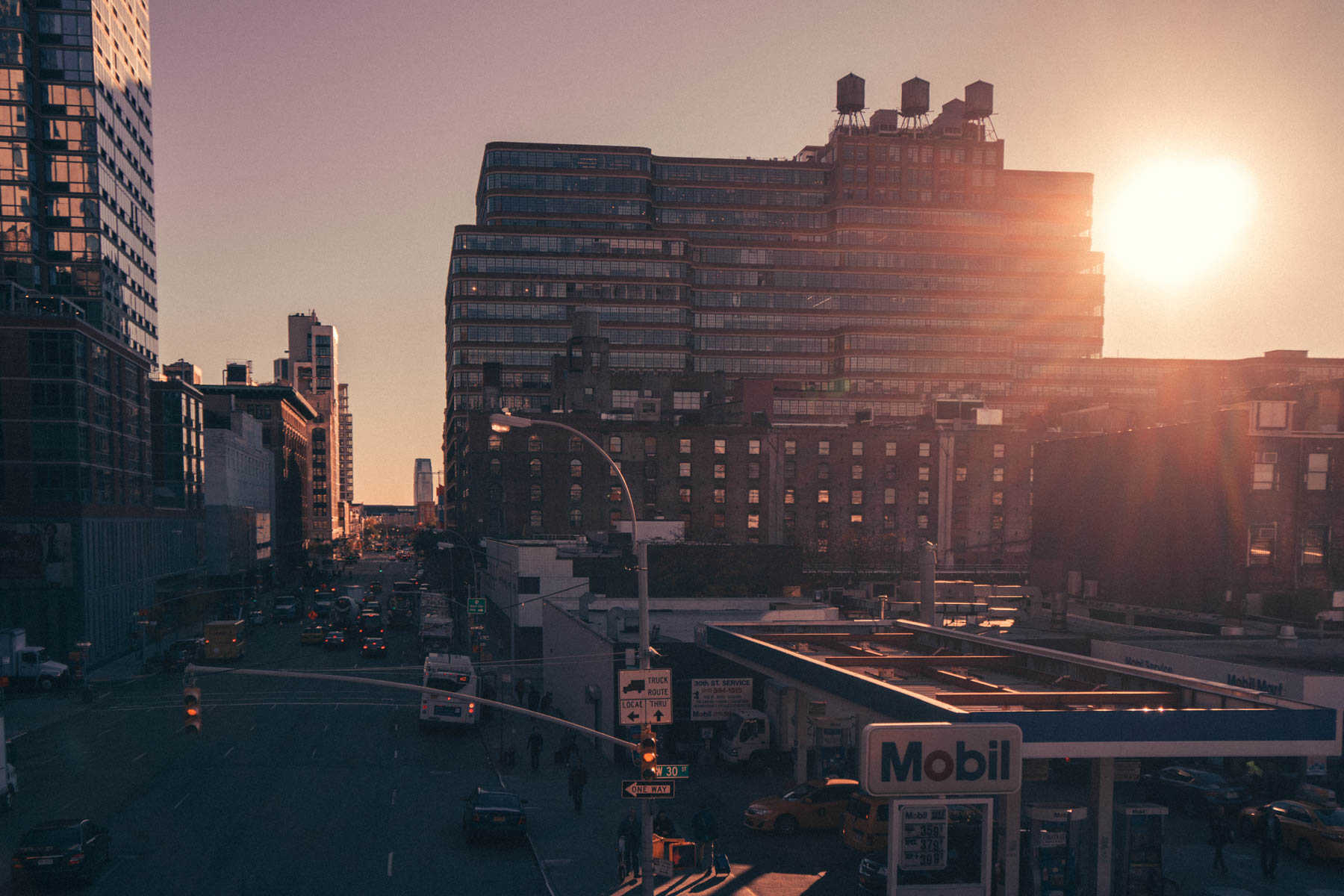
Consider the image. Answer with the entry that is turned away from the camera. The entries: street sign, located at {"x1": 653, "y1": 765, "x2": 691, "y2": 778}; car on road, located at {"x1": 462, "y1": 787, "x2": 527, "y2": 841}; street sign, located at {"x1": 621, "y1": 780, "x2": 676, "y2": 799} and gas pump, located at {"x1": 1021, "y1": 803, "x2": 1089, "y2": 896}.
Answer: the car on road

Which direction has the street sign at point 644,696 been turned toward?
toward the camera

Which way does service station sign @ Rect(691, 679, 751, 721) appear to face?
toward the camera

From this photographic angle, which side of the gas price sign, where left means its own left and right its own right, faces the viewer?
front

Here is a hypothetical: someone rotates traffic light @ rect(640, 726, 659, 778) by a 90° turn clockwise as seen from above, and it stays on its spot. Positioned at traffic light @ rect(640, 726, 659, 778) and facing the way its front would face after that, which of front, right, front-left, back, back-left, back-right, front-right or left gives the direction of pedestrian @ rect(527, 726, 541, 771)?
right

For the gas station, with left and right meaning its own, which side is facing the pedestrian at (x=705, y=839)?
right

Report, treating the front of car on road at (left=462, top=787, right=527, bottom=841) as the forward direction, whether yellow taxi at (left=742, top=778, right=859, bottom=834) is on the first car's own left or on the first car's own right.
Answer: on the first car's own right

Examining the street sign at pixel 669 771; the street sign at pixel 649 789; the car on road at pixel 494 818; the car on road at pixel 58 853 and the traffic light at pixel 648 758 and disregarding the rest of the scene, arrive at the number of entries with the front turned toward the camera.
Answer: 3

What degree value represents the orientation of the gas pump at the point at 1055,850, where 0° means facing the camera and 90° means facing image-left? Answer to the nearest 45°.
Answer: approximately 0°

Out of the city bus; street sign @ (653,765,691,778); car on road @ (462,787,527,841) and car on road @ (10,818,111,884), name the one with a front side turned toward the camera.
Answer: the street sign
